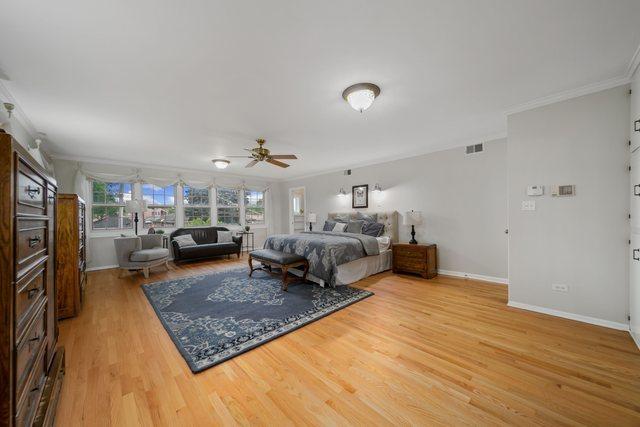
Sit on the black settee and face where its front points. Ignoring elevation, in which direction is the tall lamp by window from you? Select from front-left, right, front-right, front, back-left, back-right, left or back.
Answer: right

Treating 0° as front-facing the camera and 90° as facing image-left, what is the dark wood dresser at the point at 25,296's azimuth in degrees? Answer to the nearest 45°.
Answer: approximately 270°

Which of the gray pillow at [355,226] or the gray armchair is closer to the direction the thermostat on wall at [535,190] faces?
the gray armchair

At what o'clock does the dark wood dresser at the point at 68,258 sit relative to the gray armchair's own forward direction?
The dark wood dresser is roughly at 2 o'clock from the gray armchair.

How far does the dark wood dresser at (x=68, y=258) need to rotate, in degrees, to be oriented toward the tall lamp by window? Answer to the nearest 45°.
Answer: approximately 90° to its left

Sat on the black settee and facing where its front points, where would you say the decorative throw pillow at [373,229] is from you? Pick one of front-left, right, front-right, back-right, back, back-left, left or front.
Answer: front-left

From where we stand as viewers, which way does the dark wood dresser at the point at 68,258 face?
facing to the right of the viewer
